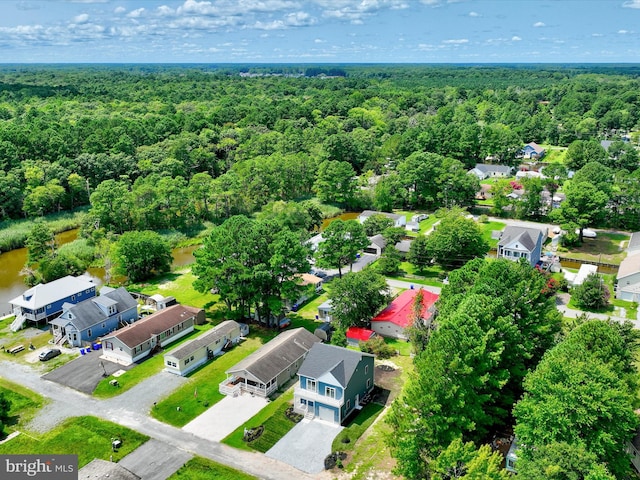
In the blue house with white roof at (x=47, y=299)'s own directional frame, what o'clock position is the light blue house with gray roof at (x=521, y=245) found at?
The light blue house with gray roof is roughly at 8 o'clock from the blue house with white roof.

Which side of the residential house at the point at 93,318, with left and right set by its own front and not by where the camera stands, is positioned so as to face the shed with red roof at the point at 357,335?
left

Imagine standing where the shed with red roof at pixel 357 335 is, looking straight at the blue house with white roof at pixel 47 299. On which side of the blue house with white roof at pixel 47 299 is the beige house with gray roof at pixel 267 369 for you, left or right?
left

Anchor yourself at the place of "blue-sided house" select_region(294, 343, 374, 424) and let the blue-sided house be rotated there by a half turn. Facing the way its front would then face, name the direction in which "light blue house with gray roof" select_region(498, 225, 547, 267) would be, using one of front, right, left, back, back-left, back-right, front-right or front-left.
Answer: front

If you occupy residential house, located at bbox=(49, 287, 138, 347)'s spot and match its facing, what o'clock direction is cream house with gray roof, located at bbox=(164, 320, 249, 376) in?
The cream house with gray roof is roughly at 9 o'clock from the residential house.

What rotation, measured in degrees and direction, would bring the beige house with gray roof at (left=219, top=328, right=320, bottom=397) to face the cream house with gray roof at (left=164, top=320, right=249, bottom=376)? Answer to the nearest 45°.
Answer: approximately 90° to its right

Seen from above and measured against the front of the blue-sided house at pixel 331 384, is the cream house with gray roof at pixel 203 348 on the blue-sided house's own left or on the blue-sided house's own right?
on the blue-sided house's own right

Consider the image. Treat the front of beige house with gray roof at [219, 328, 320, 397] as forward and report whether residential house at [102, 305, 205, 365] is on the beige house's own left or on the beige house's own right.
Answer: on the beige house's own right

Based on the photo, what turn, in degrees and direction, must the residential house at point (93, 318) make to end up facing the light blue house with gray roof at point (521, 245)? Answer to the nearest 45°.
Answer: approximately 135° to its left

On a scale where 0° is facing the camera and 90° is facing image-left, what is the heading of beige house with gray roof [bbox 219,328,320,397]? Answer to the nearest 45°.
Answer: approximately 45°

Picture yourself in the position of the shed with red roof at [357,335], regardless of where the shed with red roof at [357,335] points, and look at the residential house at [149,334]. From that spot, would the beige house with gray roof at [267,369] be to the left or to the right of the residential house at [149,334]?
left

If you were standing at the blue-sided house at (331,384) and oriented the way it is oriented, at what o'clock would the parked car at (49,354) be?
The parked car is roughly at 2 o'clock from the blue-sided house.

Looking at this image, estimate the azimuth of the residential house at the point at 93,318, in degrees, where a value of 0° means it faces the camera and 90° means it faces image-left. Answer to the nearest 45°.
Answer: approximately 45°

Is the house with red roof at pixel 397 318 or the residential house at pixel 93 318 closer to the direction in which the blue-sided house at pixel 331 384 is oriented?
the residential house

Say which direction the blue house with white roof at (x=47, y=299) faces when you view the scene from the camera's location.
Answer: facing the viewer and to the left of the viewer
